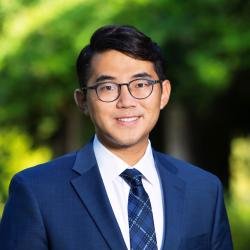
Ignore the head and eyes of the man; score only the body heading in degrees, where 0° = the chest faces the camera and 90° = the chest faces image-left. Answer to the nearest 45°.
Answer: approximately 0°
